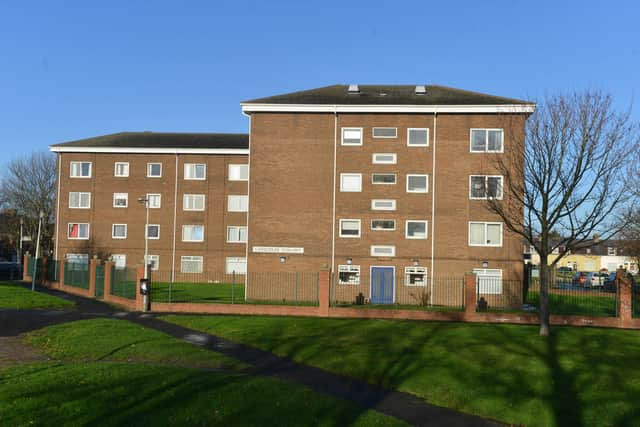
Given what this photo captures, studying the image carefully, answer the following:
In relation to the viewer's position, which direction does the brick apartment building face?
facing the viewer

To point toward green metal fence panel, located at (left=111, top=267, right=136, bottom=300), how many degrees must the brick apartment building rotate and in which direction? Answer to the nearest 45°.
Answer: approximately 90° to its right

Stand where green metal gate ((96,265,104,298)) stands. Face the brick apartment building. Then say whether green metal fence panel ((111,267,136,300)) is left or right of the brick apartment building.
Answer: right

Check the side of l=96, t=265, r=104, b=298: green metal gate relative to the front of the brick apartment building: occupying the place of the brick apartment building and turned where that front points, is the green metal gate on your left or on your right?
on your right

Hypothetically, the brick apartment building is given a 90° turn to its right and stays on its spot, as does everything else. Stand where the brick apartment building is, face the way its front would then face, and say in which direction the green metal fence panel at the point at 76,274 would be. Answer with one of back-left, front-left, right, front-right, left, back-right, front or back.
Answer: front
